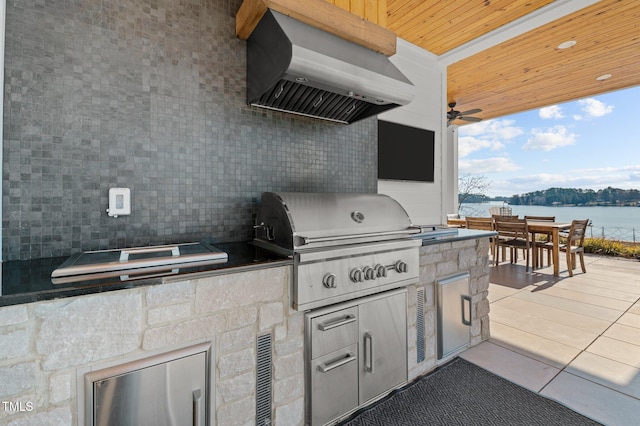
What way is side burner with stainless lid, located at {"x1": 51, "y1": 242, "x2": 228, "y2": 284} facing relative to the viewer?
toward the camera

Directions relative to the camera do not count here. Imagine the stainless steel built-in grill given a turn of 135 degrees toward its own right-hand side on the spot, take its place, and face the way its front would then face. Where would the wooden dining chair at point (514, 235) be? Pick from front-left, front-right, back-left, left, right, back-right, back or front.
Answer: back-right

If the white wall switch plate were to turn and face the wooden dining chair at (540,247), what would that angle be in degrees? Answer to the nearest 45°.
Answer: approximately 90° to its left

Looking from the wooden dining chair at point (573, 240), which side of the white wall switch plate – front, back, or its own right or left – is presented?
left

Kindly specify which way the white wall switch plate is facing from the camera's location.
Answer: facing the viewer

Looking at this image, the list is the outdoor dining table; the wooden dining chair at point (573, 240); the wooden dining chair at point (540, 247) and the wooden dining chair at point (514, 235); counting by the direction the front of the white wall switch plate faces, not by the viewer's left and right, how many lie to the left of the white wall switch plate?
4

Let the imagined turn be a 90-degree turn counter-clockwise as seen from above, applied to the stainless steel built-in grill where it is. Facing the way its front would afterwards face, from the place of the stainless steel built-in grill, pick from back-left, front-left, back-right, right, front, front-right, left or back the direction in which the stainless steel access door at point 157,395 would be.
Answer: back

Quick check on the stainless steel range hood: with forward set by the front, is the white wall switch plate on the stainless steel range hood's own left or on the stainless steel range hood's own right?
on the stainless steel range hood's own right

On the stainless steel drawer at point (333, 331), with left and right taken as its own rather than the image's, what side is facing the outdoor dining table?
left

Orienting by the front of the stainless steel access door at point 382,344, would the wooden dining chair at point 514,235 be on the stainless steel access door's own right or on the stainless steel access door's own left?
on the stainless steel access door's own left

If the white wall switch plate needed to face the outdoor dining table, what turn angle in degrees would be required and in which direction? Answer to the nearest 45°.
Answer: approximately 90° to its left

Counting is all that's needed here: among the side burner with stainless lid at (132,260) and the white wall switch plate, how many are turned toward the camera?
2
